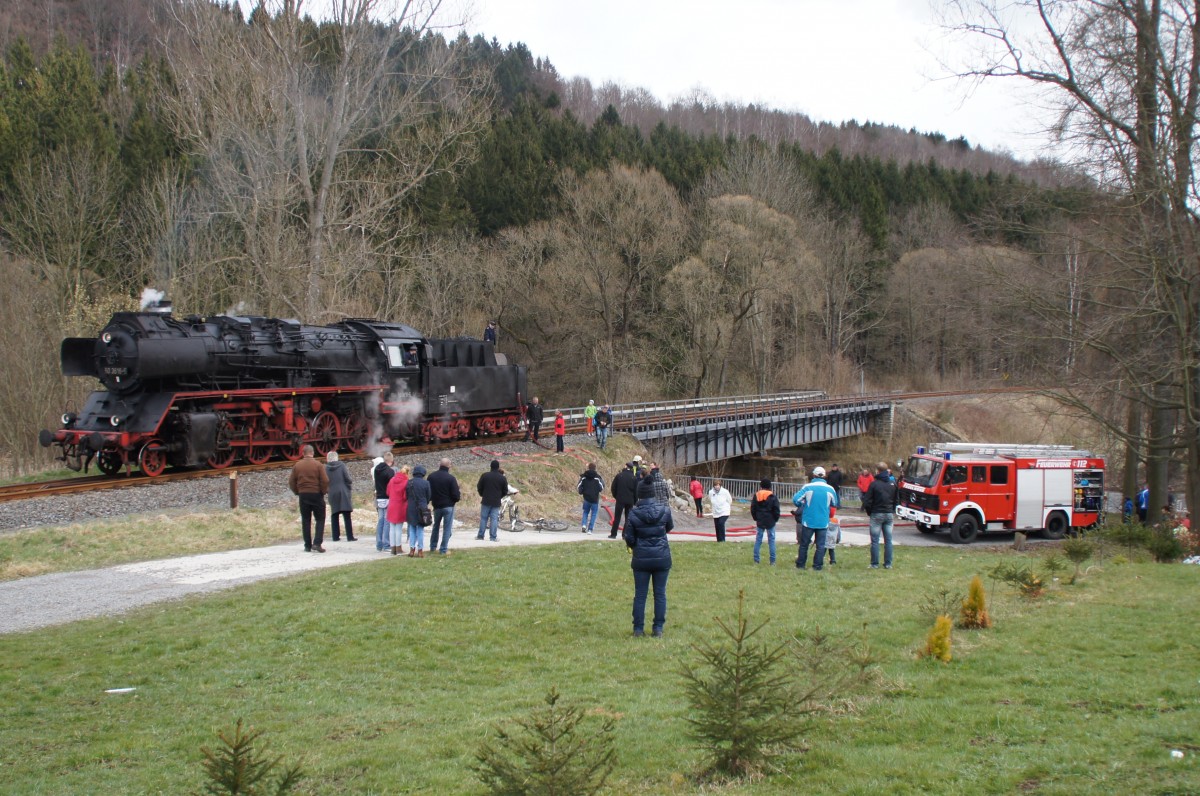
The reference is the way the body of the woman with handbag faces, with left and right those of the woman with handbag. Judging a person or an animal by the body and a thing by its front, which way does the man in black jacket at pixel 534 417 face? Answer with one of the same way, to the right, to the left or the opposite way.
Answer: the opposite way

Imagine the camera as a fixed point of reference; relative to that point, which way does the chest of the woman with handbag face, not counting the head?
away from the camera

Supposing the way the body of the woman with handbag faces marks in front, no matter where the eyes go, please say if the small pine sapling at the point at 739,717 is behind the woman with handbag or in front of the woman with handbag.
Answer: behind

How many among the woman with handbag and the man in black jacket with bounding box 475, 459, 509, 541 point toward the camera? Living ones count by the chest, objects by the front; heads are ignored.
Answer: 0

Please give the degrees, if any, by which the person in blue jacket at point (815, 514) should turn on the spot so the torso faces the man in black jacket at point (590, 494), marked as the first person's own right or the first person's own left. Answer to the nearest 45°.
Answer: approximately 45° to the first person's own left

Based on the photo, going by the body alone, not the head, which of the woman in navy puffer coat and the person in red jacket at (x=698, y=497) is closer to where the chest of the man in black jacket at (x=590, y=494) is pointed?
the person in red jacket

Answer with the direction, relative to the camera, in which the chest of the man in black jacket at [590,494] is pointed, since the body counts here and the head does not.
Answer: away from the camera

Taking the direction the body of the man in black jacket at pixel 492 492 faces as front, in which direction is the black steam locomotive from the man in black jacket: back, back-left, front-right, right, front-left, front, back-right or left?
front-left

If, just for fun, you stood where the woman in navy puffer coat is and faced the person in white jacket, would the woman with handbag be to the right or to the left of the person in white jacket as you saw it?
left

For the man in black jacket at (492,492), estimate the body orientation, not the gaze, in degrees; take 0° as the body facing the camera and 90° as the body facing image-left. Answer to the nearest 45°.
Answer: approximately 180°

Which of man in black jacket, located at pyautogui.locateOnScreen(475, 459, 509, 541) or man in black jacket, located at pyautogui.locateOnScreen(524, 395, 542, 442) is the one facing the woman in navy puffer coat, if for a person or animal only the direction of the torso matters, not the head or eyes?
man in black jacket, located at pyautogui.locateOnScreen(524, 395, 542, 442)

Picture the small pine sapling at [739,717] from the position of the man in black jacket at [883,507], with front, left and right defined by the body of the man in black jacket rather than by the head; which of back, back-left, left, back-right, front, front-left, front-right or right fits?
back

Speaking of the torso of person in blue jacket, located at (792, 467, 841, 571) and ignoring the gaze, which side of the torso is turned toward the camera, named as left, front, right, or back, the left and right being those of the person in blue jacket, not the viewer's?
back
